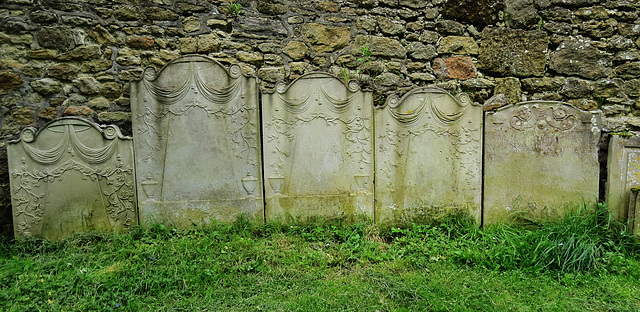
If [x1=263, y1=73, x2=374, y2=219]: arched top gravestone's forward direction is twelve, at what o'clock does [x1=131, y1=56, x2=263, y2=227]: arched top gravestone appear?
[x1=131, y1=56, x2=263, y2=227]: arched top gravestone is roughly at 3 o'clock from [x1=263, y1=73, x2=374, y2=219]: arched top gravestone.

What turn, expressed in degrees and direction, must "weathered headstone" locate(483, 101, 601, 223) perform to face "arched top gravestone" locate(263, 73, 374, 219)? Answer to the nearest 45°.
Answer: approximately 45° to its right

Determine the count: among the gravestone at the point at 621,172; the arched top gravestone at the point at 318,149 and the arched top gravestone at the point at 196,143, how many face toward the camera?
3

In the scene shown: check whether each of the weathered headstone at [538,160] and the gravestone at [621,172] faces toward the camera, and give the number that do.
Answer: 2

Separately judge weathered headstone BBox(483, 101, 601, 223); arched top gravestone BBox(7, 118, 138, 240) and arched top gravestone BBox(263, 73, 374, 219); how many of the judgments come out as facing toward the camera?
3

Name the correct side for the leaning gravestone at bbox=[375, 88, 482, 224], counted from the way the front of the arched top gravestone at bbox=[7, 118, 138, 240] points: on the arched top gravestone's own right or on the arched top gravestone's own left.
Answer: on the arched top gravestone's own left

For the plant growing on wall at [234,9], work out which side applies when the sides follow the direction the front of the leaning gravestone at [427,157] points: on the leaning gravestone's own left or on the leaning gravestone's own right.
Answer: on the leaning gravestone's own right

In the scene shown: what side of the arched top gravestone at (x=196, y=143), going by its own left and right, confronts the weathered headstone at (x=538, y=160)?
left

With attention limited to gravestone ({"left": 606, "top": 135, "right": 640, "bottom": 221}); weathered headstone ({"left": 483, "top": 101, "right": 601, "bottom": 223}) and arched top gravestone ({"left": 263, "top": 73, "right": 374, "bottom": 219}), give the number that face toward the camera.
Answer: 3

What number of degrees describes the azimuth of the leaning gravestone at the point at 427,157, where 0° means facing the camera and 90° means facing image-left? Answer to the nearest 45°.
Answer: approximately 0°

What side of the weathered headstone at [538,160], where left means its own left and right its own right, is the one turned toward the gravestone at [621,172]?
left

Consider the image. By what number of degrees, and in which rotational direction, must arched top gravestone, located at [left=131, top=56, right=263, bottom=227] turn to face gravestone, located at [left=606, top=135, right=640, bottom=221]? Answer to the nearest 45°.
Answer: approximately 90° to its left

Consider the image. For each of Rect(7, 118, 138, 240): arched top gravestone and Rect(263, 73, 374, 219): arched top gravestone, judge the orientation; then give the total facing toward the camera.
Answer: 2

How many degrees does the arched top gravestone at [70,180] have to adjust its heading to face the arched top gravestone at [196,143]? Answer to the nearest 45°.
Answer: approximately 45° to its left

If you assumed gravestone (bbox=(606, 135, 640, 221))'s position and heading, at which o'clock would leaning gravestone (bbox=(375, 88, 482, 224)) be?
The leaning gravestone is roughly at 2 o'clock from the gravestone.

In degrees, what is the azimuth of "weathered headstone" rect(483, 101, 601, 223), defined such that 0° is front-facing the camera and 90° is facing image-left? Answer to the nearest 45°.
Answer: approximately 0°

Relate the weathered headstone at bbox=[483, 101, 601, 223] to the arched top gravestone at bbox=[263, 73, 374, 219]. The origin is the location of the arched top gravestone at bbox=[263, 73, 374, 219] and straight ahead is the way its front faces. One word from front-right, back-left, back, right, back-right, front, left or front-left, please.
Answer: left

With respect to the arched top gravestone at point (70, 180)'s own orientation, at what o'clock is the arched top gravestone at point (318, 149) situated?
the arched top gravestone at point (318, 149) is roughly at 10 o'clock from the arched top gravestone at point (70, 180).
